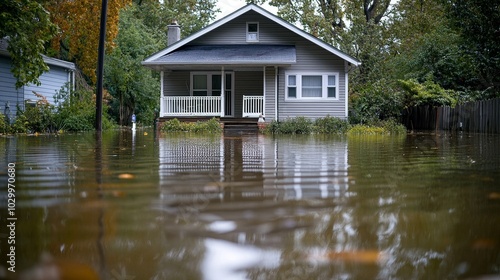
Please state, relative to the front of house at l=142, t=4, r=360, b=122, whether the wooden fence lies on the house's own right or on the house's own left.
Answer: on the house's own left

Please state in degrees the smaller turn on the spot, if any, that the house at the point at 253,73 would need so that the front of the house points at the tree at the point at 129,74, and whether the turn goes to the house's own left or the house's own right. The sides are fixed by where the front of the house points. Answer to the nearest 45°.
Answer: approximately 135° to the house's own right

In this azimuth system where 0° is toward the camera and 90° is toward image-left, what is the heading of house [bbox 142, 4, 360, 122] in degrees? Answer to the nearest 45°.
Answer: approximately 0°

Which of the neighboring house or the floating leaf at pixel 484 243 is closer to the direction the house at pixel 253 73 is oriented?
the floating leaf

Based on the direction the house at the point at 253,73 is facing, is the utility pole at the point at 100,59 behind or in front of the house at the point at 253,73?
in front

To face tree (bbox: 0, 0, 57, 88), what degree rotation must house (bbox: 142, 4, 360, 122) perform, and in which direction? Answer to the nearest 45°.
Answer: approximately 45° to its right

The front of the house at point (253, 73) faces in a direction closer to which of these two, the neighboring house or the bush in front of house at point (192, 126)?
the bush in front of house

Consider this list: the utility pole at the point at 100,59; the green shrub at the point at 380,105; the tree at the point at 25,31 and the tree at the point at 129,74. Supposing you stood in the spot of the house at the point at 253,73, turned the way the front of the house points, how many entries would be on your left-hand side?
1

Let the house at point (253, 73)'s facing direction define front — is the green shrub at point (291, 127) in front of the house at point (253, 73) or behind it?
in front

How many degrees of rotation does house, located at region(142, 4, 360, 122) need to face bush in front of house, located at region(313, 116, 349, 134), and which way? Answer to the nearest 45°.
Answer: approximately 45° to its left

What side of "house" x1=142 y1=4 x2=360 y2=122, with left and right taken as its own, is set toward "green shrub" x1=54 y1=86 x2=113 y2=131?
right

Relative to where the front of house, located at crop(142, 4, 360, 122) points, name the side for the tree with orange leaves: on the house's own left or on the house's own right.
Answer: on the house's own right
